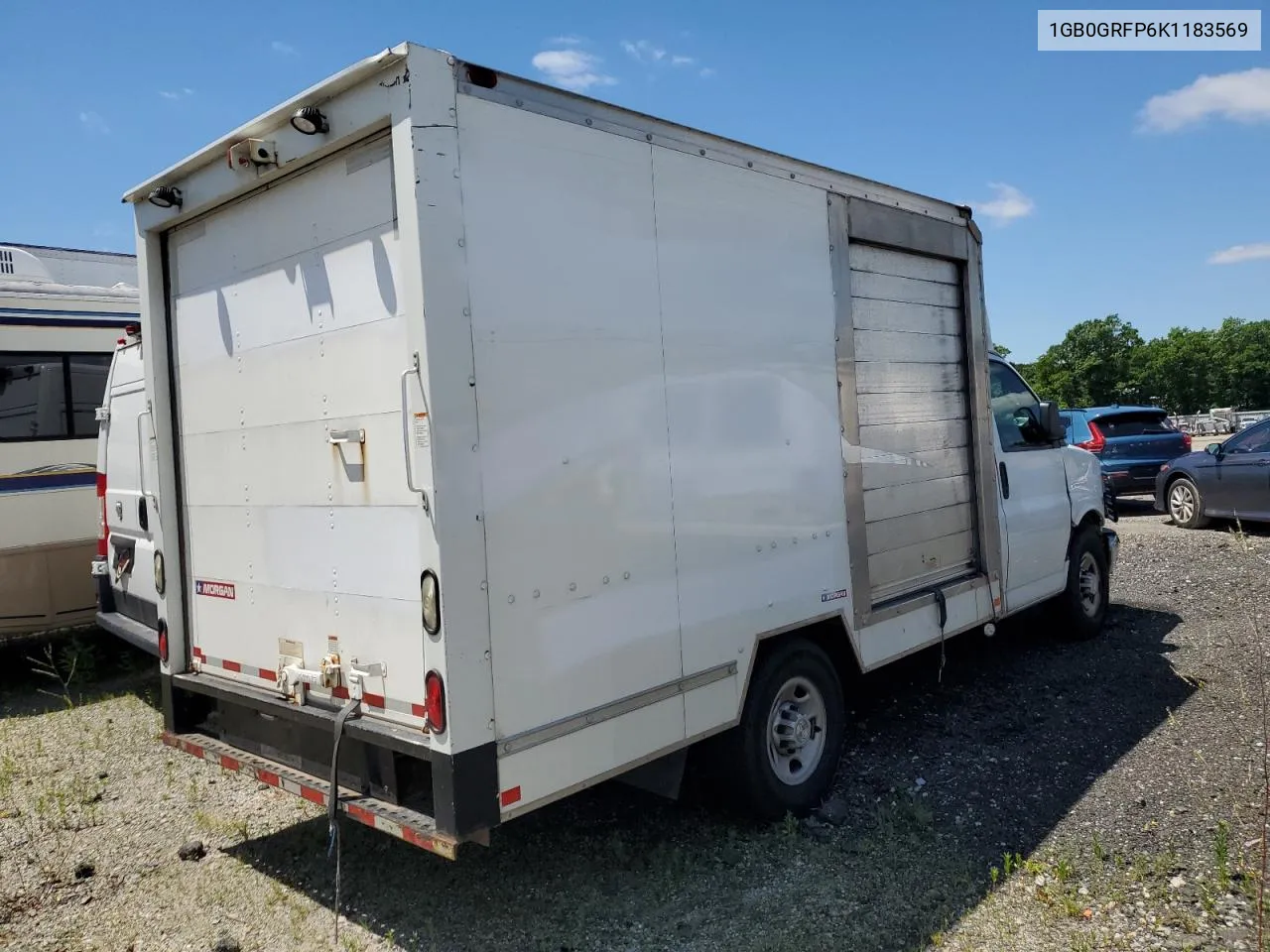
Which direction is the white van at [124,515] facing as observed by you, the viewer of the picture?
facing away from the viewer and to the right of the viewer

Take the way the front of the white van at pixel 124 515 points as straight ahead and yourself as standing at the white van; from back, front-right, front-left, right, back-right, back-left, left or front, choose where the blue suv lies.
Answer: front-right

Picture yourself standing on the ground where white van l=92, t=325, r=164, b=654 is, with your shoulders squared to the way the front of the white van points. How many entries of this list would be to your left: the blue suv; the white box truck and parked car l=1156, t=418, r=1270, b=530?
0

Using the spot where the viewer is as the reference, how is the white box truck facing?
facing away from the viewer and to the right of the viewer

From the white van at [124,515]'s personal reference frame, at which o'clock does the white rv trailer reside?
The white rv trailer is roughly at 10 o'clock from the white van.

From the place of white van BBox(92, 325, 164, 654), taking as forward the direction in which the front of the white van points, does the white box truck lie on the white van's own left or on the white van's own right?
on the white van's own right

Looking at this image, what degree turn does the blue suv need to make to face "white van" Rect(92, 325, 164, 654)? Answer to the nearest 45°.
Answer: approximately 90° to its left

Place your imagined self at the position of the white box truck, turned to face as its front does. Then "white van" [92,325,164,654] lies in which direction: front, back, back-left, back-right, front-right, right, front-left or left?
left

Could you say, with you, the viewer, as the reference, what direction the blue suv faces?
facing away from the viewer and to the left of the viewer

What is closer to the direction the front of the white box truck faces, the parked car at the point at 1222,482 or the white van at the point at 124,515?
the parked car

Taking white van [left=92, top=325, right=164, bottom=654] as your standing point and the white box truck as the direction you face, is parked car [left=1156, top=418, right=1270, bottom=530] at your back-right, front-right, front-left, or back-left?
front-left

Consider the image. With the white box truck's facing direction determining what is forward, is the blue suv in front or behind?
in front

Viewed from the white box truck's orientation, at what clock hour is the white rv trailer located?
The white rv trailer is roughly at 9 o'clock from the white box truck.

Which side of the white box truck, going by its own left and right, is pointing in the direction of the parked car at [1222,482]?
front

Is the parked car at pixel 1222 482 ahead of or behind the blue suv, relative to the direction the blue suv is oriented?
behind
